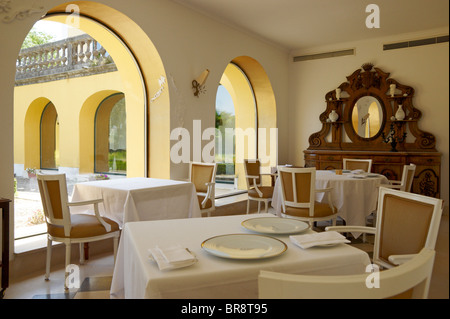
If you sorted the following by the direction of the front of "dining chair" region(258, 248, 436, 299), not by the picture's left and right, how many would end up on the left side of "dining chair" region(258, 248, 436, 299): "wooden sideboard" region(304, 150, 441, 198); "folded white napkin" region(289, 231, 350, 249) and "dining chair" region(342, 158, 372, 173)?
0

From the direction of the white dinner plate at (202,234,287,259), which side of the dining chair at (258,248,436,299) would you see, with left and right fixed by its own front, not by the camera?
front

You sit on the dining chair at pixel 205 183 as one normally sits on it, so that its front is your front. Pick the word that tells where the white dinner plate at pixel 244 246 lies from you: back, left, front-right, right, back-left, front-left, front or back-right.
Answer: front-left

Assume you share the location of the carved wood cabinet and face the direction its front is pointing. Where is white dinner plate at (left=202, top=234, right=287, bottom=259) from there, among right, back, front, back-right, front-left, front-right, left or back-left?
front

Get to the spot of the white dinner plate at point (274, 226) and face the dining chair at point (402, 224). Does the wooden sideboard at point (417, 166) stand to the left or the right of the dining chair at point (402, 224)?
left

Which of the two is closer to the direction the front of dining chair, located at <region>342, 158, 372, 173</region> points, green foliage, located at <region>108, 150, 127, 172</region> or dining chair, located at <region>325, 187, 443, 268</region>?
the dining chair

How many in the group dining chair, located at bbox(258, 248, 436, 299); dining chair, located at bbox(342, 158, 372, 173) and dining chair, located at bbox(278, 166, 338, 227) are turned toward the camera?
1

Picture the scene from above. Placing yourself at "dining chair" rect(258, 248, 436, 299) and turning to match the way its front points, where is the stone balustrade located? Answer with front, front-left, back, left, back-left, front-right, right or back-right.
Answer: front

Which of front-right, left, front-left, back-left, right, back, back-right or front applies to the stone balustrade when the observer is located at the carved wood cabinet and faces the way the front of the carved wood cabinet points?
front-right

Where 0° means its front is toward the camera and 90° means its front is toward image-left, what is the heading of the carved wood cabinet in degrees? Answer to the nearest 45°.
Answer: approximately 0°

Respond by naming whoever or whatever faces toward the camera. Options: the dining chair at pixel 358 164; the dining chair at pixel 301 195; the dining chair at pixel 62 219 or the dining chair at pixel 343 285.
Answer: the dining chair at pixel 358 164

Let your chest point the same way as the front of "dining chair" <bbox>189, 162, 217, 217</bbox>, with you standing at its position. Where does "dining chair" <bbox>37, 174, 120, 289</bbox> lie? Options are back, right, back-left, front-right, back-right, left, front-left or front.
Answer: front

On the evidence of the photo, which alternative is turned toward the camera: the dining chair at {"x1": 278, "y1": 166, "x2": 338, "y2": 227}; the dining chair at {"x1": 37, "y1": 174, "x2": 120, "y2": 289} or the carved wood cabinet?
the carved wood cabinet

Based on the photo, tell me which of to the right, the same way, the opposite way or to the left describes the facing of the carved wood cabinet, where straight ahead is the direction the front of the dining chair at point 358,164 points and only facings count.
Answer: the same way
